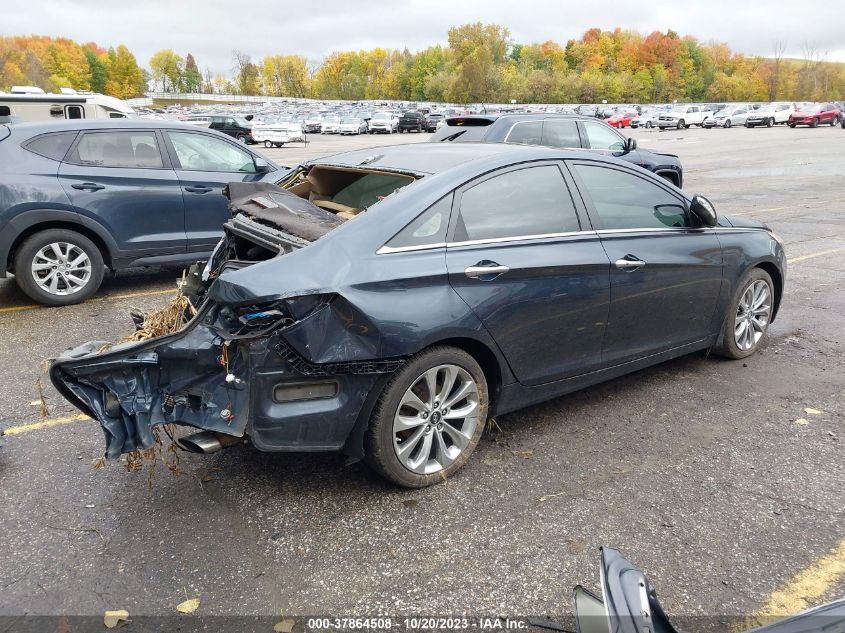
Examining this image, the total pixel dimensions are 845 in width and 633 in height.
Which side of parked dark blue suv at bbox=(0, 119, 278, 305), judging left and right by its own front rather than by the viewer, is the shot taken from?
right

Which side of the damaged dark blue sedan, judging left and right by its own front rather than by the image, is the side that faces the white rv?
left

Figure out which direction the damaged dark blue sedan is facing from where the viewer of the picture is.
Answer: facing away from the viewer and to the right of the viewer

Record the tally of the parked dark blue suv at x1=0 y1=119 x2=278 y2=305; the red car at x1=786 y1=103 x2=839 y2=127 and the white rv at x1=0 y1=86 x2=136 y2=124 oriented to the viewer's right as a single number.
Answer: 2

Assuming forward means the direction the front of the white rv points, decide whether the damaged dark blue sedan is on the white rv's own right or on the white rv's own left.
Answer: on the white rv's own right

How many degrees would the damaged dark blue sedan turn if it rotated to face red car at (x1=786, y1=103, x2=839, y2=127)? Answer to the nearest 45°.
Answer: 0° — it already faces it

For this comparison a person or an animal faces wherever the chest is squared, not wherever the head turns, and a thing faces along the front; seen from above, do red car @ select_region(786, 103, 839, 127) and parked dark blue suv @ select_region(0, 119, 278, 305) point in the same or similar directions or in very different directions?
very different directions

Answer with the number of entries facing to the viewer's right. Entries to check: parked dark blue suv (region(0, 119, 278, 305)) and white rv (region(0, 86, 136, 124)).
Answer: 2

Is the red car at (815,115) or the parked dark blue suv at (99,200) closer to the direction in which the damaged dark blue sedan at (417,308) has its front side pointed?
the red car

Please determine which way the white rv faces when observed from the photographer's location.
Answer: facing to the right of the viewer
